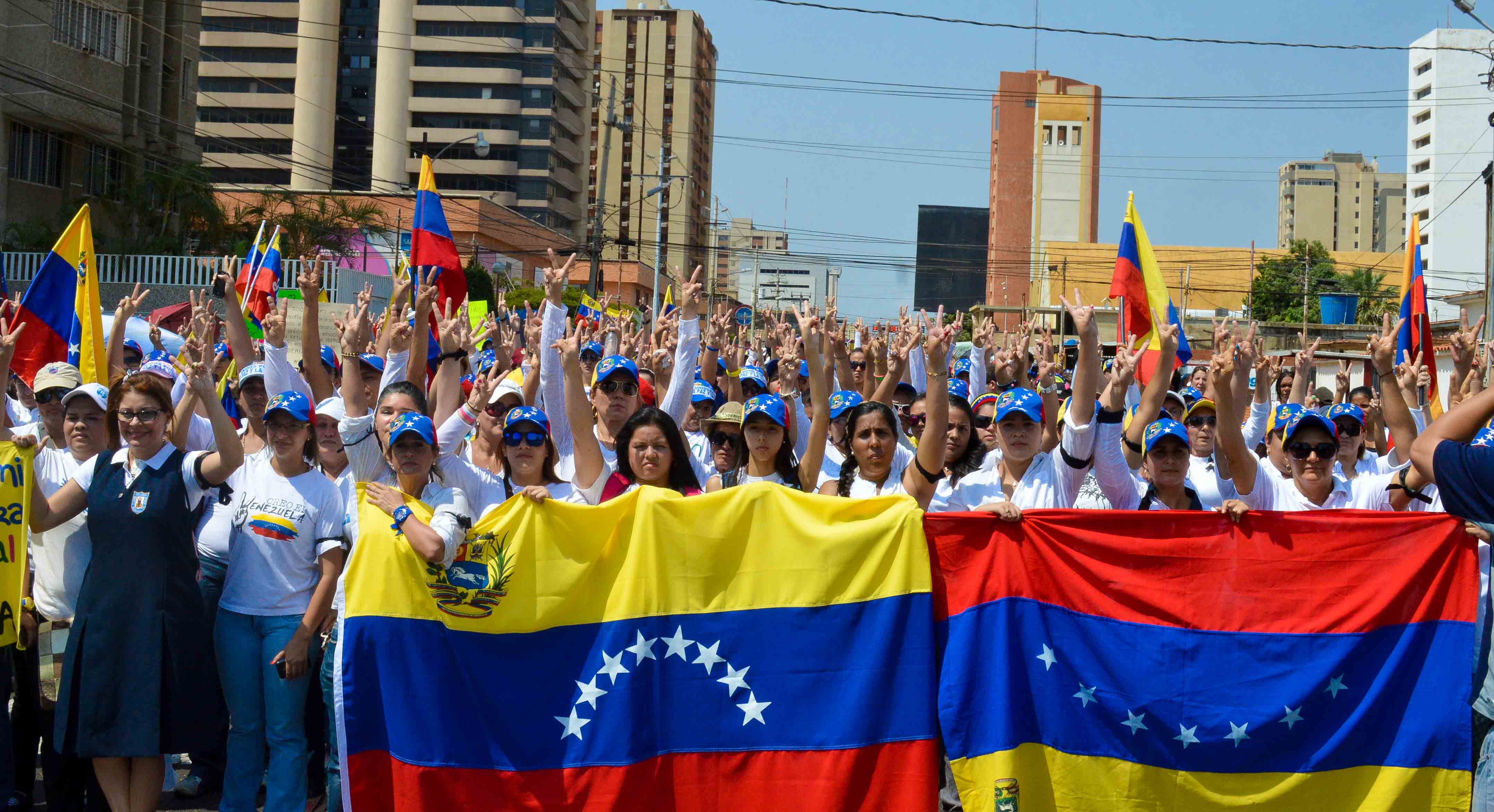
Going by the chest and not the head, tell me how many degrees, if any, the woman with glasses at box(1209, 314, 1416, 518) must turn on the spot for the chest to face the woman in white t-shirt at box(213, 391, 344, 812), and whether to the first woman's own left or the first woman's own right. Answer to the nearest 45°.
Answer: approximately 45° to the first woman's own right

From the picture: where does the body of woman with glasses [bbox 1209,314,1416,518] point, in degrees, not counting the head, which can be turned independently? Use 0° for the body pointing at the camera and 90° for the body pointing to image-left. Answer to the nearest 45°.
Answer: approximately 0°

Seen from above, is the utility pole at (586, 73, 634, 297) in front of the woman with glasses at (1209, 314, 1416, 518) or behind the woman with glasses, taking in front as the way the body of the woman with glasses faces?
behind

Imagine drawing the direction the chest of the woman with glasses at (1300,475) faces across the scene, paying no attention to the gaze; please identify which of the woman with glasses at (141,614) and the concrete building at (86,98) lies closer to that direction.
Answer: the woman with glasses

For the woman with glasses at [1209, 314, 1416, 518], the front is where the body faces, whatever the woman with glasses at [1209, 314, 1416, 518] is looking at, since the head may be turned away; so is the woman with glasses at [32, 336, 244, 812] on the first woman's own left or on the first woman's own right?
on the first woman's own right

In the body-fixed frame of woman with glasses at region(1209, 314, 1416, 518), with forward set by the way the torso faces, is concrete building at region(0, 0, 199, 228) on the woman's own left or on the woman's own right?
on the woman's own right
